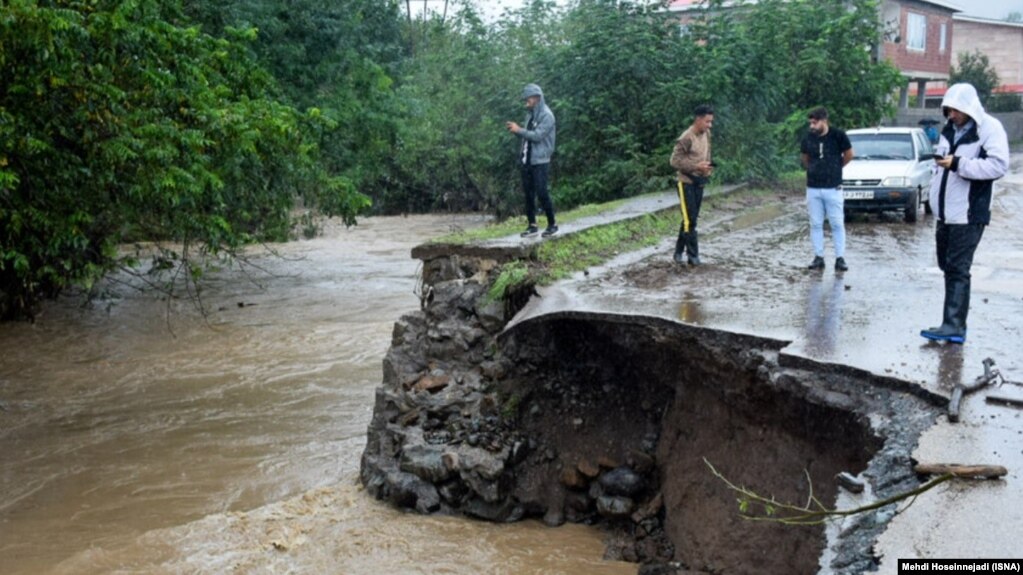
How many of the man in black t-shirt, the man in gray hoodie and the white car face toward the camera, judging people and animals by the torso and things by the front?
2

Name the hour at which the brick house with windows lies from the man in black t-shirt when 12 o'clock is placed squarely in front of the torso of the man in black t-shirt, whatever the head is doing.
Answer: The brick house with windows is roughly at 6 o'clock from the man in black t-shirt.

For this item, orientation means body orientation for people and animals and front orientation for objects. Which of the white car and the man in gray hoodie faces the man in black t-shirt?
the white car

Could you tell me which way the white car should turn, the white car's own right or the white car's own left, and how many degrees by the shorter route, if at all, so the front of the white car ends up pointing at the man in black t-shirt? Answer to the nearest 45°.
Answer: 0° — it already faces them

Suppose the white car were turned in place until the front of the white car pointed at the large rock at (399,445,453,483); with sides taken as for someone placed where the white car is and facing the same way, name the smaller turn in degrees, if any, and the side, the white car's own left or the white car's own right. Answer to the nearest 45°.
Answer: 0° — it already faces it

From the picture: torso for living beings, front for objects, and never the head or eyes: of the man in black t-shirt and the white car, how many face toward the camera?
2

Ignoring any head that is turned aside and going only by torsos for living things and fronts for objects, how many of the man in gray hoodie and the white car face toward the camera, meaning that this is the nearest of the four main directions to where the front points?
1

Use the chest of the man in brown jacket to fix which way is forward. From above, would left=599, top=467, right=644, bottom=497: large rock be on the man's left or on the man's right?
on the man's right

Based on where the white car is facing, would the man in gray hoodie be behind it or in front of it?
in front

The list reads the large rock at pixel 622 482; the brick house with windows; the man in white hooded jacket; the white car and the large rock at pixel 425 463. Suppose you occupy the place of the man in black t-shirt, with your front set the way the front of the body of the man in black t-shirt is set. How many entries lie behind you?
2

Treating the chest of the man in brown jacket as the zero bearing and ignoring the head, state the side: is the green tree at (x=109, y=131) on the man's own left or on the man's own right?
on the man's own right

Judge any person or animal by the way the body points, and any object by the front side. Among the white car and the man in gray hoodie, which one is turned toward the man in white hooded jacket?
the white car

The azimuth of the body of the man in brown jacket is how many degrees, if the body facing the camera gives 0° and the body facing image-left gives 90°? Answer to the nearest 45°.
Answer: approximately 315°
